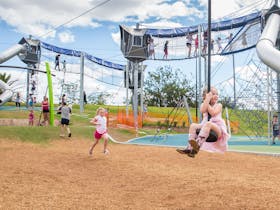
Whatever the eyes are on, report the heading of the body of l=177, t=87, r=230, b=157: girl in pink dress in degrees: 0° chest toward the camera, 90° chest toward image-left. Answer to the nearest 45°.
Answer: approximately 45°

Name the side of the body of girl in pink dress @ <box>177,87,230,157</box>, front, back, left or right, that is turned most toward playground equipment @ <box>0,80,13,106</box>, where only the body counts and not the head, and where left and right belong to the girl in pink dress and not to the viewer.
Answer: right

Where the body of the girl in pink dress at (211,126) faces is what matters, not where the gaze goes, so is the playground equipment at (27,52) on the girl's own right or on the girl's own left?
on the girl's own right

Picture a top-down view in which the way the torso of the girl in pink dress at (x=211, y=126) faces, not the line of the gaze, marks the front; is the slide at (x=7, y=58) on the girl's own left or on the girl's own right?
on the girl's own right

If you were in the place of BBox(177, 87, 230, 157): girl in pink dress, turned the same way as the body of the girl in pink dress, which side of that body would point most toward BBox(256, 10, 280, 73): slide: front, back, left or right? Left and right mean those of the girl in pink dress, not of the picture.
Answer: back
